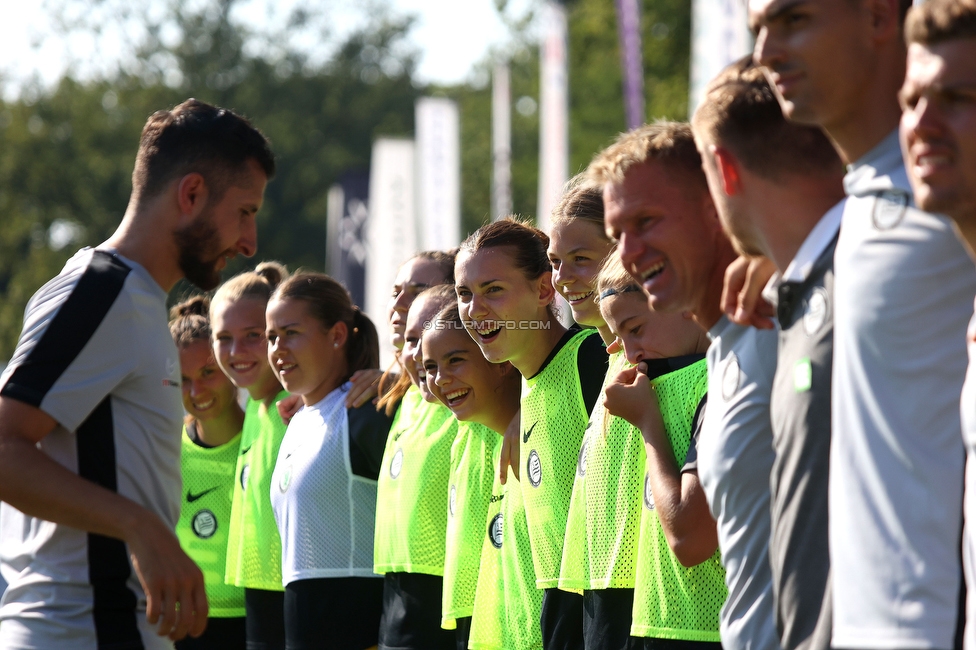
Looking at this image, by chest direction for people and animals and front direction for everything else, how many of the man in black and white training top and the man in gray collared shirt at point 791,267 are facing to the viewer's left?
1

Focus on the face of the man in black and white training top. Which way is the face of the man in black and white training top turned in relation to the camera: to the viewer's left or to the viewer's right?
to the viewer's right

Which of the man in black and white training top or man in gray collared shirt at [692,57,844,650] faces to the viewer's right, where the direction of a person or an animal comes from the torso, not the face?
the man in black and white training top

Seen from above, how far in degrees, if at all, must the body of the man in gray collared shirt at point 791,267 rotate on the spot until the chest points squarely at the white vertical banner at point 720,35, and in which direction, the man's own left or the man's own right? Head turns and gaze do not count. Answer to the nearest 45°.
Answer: approximately 90° to the man's own right

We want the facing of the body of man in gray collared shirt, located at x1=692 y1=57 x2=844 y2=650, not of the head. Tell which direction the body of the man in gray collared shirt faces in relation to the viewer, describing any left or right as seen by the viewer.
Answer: facing to the left of the viewer

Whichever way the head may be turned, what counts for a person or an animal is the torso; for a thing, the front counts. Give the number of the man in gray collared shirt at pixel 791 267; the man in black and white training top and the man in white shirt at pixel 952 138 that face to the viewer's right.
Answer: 1

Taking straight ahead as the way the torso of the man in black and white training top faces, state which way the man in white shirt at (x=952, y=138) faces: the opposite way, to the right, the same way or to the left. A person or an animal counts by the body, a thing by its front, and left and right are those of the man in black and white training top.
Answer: the opposite way

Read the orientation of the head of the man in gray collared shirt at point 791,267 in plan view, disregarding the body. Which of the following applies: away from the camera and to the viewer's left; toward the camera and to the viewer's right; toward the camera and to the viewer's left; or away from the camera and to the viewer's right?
away from the camera and to the viewer's left

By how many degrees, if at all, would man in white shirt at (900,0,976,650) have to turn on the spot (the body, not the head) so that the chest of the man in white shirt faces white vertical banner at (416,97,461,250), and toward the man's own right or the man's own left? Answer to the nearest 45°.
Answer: approximately 90° to the man's own right

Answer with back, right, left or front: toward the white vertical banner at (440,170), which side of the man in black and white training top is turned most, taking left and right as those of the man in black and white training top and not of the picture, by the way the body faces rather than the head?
left

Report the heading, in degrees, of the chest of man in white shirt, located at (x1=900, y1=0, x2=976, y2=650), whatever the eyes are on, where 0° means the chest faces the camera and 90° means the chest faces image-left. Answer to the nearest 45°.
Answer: approximately 45°

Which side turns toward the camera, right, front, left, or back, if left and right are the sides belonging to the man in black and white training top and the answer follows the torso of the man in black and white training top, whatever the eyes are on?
right
